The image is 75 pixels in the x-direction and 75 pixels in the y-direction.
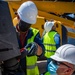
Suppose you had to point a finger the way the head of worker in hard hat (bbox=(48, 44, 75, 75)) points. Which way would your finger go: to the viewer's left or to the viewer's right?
to the viewer's left

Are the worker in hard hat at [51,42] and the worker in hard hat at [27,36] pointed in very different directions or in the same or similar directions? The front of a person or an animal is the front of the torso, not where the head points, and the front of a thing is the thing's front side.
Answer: very different directions
